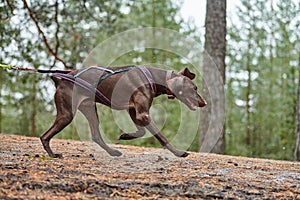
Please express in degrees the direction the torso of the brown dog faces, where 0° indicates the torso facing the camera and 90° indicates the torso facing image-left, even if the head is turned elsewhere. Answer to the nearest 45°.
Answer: approximately 270°

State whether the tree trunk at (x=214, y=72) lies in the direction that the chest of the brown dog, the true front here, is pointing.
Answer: no
